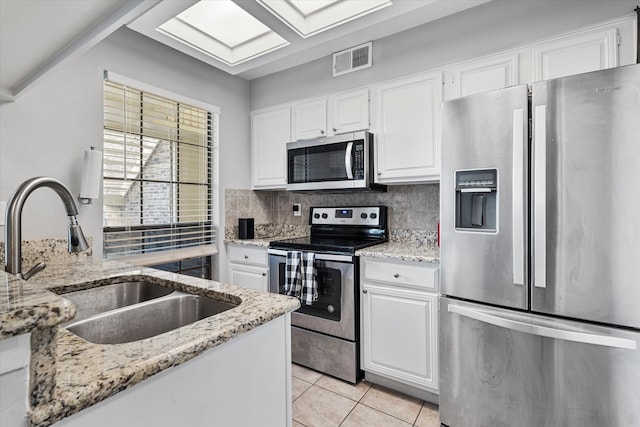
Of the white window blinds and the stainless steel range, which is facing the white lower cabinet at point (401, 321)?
the white window blinds

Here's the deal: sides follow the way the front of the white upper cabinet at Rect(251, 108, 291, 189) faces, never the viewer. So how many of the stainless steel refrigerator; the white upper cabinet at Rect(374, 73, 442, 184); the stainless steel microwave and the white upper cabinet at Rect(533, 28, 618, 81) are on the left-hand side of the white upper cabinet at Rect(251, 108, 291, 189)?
4

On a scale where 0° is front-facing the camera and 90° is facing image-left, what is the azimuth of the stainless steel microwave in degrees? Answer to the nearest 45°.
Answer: approximately 45°

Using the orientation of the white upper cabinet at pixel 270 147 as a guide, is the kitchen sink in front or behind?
in front

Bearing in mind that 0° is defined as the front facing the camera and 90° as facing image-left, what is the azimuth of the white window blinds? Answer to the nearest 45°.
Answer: approximately 315°

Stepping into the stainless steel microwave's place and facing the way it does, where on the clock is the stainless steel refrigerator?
The stainless steel refrigerator is roughly at 9 o'clock from the stainless steel microwave.

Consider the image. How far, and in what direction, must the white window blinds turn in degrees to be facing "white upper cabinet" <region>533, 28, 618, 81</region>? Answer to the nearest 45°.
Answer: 0° — it already faces it

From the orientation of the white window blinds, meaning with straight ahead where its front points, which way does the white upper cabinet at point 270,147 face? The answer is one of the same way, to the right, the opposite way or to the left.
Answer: to the right

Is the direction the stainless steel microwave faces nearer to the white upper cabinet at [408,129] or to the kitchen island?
the kitchen island

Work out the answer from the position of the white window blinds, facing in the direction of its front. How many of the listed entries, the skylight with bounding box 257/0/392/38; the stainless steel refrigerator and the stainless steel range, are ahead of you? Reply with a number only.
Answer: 3

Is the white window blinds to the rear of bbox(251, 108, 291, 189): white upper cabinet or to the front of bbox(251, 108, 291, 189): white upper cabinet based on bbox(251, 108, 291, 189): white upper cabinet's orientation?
to the front

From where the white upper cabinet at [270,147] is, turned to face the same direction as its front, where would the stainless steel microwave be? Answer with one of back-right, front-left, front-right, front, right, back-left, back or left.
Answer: left
